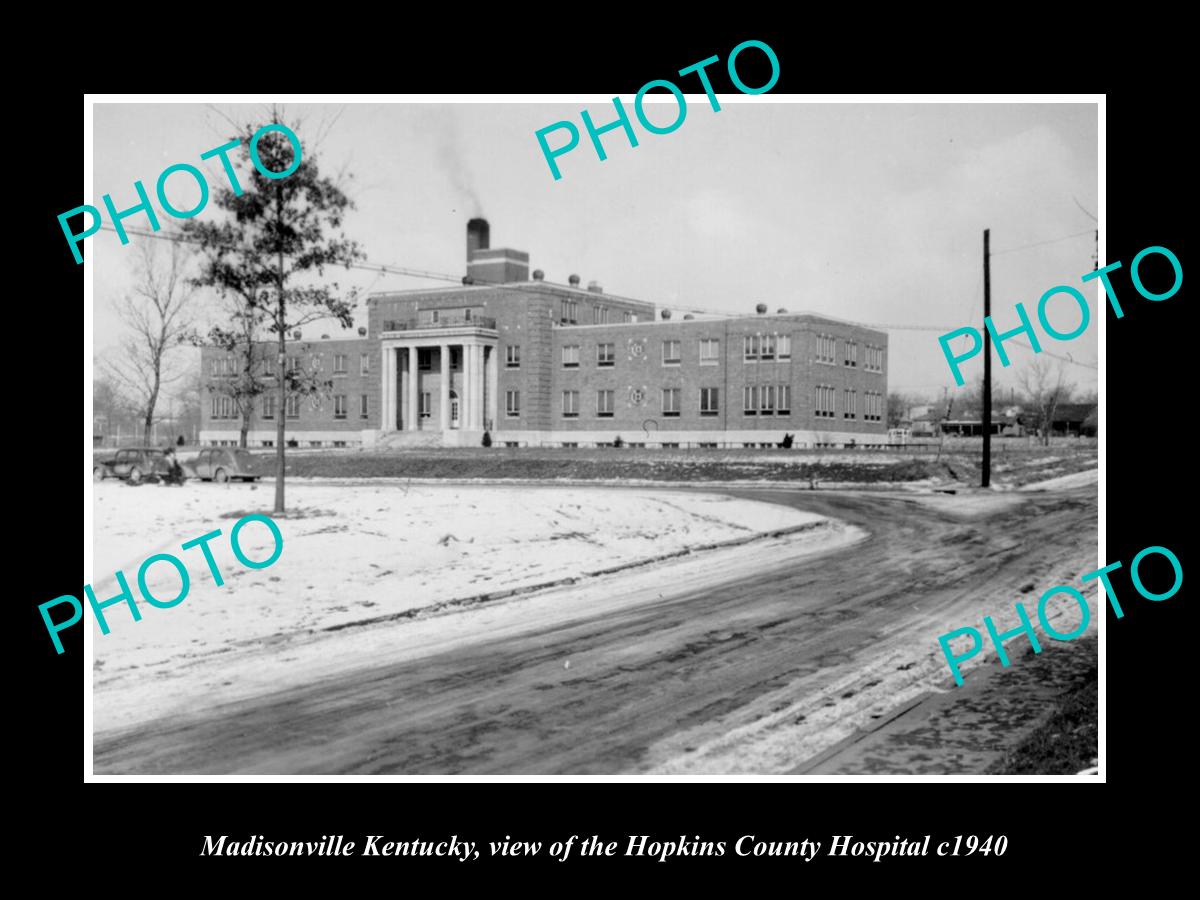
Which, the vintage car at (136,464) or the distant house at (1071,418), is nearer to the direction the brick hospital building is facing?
the vintage car

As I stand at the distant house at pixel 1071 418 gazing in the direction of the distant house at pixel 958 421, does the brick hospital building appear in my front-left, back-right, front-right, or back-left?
front-left

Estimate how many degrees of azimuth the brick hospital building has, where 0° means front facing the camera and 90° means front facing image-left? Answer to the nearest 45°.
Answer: approximately 45°

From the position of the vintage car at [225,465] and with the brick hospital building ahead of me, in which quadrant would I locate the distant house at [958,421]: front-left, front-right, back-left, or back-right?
front-right

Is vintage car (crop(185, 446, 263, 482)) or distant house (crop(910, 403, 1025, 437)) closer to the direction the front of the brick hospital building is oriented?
the vintage car

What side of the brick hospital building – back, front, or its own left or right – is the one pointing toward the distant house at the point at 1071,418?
left

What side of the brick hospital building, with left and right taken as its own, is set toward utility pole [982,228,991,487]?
left

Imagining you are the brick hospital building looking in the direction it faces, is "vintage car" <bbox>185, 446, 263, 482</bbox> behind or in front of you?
in front

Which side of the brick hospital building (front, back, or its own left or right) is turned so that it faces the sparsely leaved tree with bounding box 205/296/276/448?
front

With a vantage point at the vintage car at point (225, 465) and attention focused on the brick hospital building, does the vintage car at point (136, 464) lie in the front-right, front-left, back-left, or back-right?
back-left
